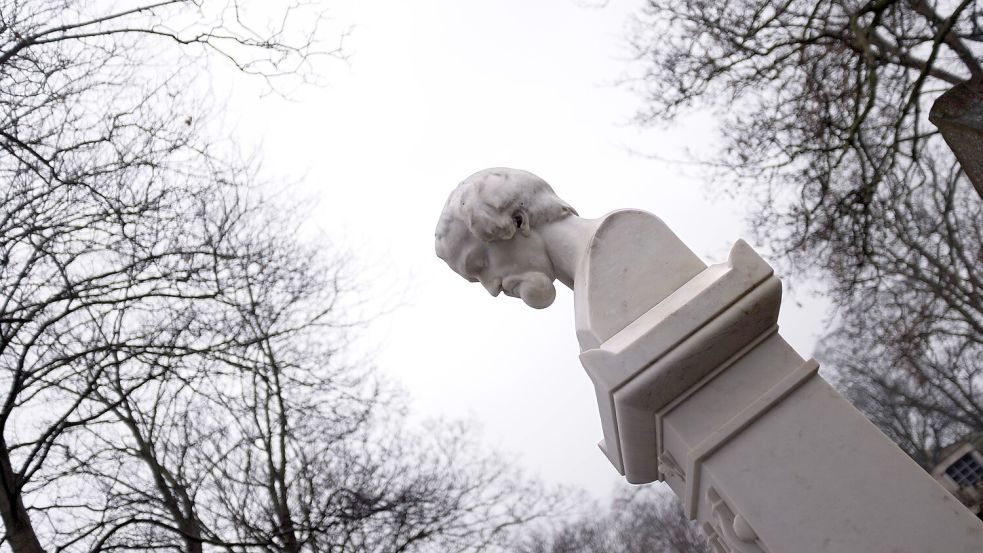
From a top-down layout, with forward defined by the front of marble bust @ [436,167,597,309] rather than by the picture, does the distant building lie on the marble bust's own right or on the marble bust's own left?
on the marble bust's own right

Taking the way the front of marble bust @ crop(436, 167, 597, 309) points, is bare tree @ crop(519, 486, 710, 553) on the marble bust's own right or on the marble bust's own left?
on the marble bust's own right

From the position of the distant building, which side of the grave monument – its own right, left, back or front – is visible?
right

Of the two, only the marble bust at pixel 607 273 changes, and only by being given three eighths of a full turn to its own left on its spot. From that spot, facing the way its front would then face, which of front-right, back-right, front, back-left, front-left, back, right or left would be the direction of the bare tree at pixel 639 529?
back-left

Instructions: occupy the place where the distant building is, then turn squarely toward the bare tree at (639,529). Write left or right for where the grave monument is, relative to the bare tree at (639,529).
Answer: left

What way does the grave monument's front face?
to the viewer's left

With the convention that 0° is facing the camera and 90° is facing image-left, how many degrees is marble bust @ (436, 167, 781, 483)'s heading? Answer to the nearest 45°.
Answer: approximately 90°
